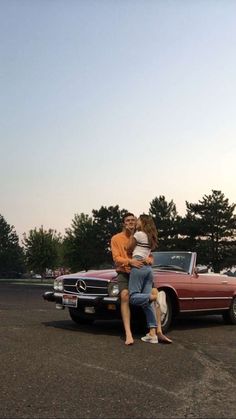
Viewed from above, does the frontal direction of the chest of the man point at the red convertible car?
no

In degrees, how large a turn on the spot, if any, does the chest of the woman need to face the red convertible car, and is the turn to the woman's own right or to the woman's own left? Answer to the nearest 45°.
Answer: approximately 90° to the woman's own right

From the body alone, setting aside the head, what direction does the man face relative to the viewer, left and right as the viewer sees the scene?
facing the viewer and to the right of the viewer

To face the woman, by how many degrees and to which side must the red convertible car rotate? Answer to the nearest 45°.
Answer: approximately 45° to its left

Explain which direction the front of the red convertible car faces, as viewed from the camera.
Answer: facing the viewer and to the left of the viewer

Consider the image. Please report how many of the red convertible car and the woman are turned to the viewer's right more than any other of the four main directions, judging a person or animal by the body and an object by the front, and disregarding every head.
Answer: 0

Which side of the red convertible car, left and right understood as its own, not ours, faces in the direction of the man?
front

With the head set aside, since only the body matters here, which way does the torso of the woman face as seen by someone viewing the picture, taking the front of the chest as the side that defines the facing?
to the viewer's left

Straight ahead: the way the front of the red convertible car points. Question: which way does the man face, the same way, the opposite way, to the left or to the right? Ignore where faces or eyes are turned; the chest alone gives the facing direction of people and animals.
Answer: to the left
